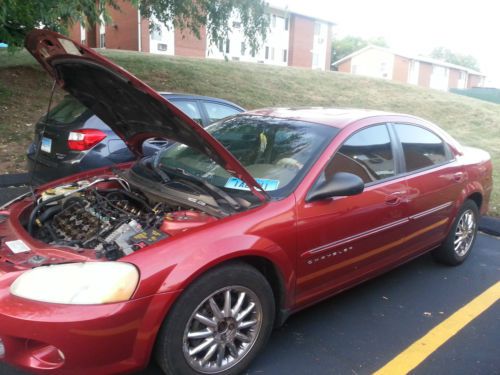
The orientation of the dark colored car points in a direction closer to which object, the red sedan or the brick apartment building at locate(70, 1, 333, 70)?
the brick apartment building

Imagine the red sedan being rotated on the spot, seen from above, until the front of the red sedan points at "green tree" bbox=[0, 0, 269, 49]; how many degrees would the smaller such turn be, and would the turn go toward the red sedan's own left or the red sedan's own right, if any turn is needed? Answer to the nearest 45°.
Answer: approximately 135° to the red sedan's own right

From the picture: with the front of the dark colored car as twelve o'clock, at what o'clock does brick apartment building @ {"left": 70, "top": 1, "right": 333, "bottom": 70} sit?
The brick apartment building is roughly at 11 o'clock from the dark colored car.

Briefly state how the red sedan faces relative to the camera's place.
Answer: facing the viewer and to the left of the viewer

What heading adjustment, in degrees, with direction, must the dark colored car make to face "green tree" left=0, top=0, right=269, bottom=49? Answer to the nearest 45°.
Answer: approximately 45° to its left

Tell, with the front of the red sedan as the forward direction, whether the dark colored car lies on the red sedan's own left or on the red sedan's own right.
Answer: on the red sedan's own right

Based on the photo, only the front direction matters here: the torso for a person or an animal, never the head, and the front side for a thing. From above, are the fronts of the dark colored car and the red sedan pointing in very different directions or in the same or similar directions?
very different directions

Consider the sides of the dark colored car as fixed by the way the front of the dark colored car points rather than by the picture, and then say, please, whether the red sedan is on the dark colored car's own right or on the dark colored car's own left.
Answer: on the dark colored car's own right

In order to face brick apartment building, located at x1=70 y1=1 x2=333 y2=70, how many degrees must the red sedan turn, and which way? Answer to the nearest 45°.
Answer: approximately 135° to its right

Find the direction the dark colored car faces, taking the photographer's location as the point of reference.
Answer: facing away from the viewer and to the right of the viewer
